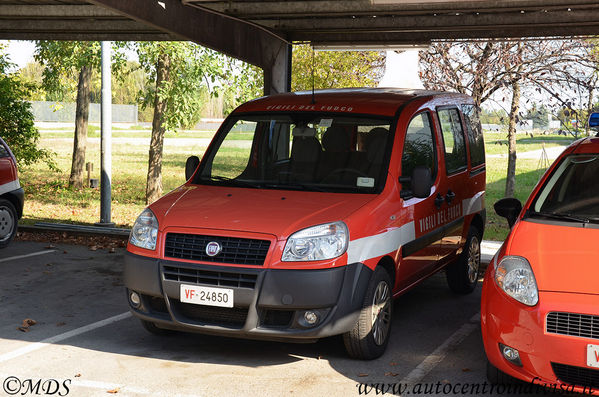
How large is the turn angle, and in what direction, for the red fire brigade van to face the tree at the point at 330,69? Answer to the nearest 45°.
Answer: approximately 135° to its right

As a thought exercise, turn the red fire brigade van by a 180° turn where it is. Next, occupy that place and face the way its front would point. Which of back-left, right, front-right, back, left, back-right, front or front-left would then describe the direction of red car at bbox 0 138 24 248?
left

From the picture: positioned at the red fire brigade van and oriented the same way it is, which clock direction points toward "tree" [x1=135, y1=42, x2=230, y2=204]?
The tree is roughly at 4 o'clock from the red fire brigade van.

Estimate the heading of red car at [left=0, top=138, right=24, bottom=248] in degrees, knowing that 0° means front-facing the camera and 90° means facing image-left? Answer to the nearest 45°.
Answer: approximately 45°

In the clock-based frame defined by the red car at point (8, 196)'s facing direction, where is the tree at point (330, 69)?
The tree is roughly at 6 o'clock from the red car.

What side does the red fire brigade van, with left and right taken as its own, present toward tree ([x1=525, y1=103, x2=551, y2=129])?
back

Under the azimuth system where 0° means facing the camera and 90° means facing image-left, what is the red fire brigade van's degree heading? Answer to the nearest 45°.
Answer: approximately 45°

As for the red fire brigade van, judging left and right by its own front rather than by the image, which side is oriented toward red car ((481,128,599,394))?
left
